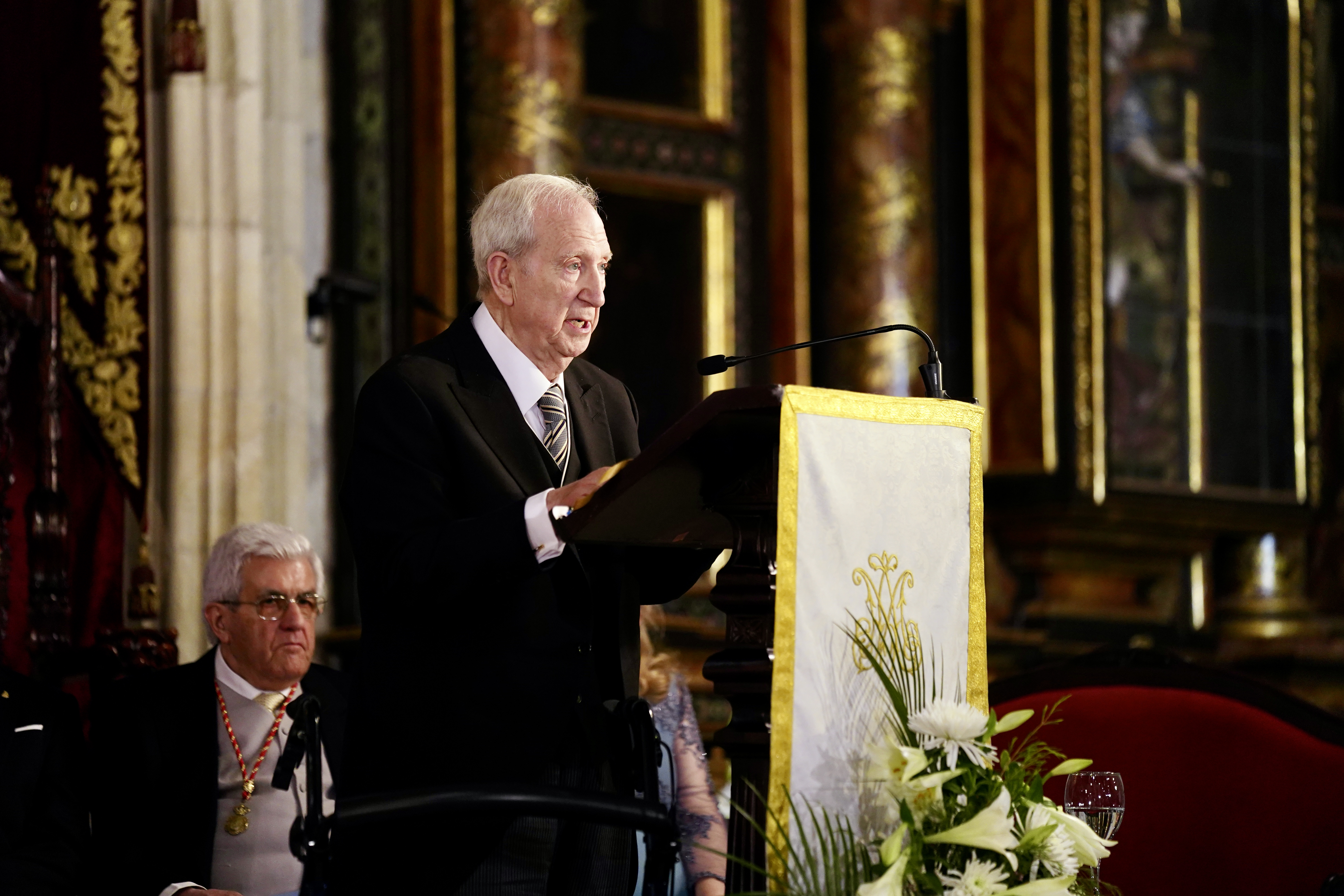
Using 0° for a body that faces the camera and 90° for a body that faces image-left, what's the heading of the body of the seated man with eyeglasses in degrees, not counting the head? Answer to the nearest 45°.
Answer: approximately 315°

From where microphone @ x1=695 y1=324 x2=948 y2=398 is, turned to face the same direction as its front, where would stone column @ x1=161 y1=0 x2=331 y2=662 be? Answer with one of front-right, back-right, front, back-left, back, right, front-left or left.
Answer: front-right

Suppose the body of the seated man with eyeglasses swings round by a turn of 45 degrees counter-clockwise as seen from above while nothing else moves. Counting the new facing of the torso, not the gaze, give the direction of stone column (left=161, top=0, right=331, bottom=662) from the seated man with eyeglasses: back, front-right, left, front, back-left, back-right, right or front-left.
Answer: left

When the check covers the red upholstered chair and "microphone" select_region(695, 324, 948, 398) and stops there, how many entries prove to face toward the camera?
1

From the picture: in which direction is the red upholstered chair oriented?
toward the camera

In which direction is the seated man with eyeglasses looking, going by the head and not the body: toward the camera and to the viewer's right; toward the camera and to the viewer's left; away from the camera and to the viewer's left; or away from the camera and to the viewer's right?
toward the camera and to the viewer's right

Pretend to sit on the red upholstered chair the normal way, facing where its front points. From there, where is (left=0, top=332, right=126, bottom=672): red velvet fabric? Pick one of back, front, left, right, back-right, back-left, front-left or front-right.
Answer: right

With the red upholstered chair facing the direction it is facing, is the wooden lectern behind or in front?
in front

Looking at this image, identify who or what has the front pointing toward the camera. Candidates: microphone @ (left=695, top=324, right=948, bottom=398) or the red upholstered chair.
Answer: the red upholstered chair

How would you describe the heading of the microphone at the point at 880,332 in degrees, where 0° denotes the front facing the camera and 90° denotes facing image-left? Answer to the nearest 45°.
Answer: approximately 90°

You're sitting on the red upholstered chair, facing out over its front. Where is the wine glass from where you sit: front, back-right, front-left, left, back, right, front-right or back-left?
front
